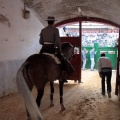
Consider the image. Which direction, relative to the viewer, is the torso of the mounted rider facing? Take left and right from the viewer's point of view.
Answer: facing away from the viewer and to the right of the viewer
